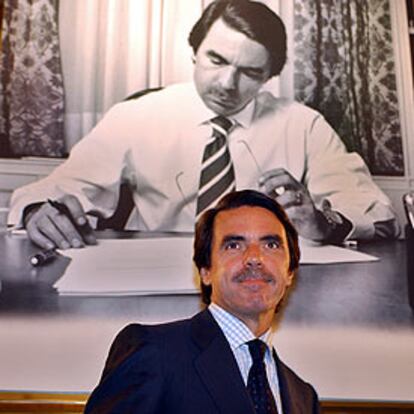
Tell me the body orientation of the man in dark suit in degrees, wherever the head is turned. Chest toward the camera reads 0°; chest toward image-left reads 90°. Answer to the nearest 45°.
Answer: approximately 315°
